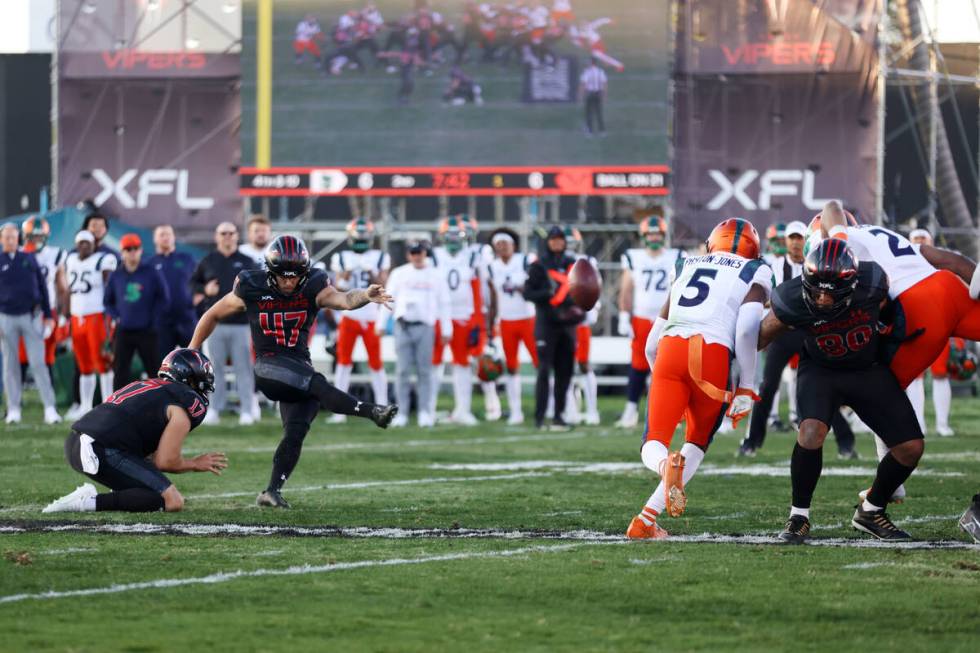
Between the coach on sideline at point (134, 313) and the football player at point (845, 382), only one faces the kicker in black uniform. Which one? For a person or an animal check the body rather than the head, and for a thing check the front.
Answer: the coach on sideline

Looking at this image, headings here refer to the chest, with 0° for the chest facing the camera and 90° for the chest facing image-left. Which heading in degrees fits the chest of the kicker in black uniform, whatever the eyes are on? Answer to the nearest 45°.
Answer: approximately 315°

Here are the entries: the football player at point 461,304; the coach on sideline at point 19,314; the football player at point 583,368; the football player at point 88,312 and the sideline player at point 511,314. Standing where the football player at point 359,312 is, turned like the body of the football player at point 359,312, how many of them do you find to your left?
3

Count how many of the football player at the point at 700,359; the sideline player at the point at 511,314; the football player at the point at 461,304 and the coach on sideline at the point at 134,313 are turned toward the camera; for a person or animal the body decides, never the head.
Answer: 3

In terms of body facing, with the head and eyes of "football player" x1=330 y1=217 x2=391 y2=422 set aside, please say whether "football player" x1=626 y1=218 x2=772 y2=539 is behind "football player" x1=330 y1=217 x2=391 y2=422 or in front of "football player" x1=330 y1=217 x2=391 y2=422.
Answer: in front

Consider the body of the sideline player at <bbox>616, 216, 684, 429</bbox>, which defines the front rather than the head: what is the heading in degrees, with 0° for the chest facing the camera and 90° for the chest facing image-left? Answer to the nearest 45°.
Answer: approximately 0°
